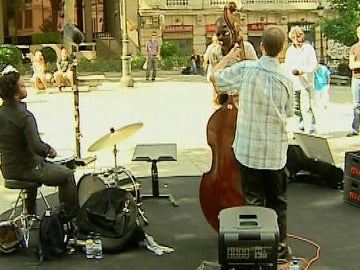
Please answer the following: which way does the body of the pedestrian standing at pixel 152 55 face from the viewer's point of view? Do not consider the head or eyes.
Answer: toward the camera

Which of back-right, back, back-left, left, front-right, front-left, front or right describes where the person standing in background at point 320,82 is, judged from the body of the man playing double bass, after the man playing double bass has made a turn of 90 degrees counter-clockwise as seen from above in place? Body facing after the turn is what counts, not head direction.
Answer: right

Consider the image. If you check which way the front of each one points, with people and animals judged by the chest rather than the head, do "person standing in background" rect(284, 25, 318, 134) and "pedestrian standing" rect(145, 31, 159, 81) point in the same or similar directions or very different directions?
same or similar directions

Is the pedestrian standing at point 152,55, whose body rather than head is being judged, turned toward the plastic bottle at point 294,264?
yes

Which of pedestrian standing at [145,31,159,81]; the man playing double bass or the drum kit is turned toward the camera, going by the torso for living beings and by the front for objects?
the pedestrian standing

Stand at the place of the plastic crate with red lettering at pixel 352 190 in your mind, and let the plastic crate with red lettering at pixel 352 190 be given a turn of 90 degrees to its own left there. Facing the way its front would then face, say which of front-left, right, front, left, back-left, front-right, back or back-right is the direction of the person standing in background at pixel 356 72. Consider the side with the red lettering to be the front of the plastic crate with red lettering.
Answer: back-left

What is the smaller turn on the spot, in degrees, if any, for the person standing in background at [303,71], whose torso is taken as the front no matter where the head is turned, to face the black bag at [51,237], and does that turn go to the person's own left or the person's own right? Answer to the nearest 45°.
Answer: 0° — they already face it

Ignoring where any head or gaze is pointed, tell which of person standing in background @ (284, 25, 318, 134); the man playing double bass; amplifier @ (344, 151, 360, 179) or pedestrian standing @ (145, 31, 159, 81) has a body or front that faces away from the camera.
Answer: the man playing double bass

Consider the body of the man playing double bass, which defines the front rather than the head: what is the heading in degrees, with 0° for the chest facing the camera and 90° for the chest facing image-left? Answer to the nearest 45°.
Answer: approximately 180°

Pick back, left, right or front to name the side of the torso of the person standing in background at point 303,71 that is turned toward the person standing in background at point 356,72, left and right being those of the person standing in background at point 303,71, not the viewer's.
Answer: left

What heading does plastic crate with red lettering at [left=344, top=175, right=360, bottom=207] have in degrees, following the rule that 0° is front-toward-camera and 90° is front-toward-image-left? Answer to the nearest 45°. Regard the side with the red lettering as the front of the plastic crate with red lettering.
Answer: approximately 45°

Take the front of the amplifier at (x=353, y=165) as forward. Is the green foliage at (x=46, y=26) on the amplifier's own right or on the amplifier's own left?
on the amplifier's own right

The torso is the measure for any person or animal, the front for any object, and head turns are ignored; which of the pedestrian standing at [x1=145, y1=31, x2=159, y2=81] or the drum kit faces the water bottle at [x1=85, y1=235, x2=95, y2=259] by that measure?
the pedestrian standing
